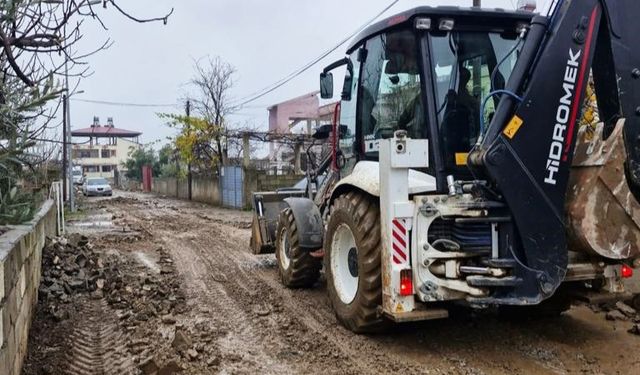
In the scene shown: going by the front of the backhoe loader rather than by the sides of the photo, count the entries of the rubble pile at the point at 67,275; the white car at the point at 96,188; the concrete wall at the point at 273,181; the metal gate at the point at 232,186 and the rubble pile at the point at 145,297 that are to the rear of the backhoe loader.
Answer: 0

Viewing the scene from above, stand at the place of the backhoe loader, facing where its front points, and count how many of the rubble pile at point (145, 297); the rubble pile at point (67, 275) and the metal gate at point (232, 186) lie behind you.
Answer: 0

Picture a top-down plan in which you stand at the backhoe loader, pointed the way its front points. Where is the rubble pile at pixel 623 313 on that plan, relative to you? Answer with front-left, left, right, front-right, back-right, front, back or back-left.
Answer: right

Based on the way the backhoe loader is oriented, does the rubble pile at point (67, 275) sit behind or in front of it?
in front

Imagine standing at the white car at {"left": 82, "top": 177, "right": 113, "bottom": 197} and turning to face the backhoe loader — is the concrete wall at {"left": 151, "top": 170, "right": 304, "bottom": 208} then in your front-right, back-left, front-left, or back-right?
front-left

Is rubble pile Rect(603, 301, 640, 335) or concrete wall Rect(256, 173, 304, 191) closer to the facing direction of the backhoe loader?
the concrete wall

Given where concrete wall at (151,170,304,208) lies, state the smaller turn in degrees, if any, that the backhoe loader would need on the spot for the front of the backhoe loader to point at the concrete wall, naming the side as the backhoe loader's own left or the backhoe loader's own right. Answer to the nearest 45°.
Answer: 0° — it already faces it
